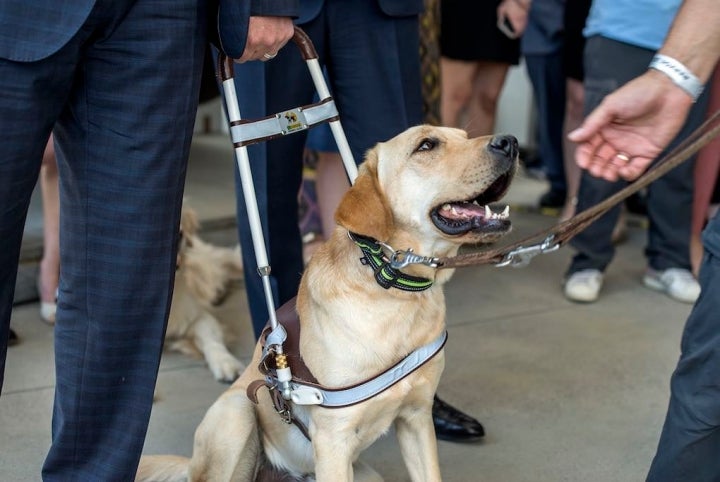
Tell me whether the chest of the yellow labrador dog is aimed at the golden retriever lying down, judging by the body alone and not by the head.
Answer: no
